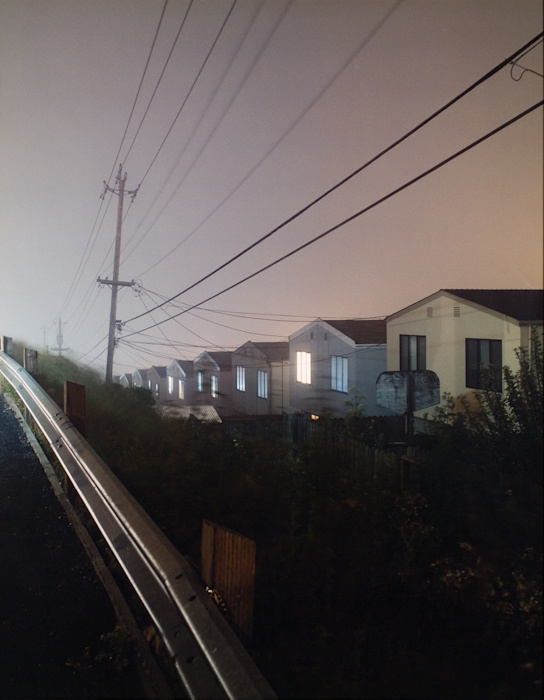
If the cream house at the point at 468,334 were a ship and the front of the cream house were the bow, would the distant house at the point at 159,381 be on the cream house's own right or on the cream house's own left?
on the cream house's own right

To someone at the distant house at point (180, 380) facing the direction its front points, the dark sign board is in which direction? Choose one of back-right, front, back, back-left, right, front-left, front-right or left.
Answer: front-left

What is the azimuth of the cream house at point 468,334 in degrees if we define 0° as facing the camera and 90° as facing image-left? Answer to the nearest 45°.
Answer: approximately 45°

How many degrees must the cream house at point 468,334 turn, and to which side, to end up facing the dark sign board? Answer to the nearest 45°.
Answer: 0° — it already faces it

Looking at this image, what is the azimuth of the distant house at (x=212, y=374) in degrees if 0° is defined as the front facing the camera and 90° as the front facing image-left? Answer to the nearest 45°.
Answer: approximately 45°

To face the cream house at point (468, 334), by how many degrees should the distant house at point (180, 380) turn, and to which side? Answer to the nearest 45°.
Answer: approximately 45° to its left

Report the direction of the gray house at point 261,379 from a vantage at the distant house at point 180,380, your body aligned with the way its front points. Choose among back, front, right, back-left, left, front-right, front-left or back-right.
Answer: front-left

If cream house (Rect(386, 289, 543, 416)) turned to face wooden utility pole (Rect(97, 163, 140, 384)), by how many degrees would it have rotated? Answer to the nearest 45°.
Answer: approximately 90° to its right

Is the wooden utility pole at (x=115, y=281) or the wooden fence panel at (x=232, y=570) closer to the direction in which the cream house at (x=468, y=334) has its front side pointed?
the wooden fence panel

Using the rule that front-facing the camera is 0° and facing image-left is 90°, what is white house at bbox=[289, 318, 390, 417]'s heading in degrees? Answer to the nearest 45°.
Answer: approximately 45°
